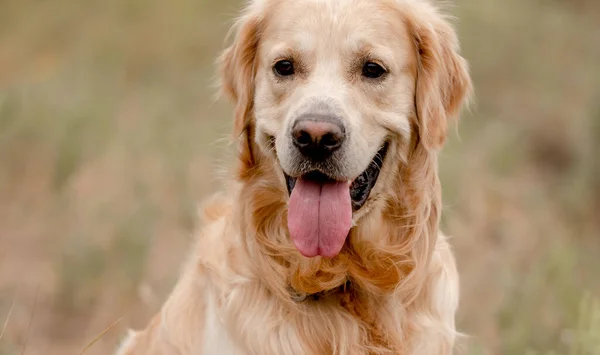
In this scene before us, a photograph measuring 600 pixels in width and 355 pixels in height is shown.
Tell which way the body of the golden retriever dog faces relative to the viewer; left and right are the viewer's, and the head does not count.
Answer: facing the viewer
